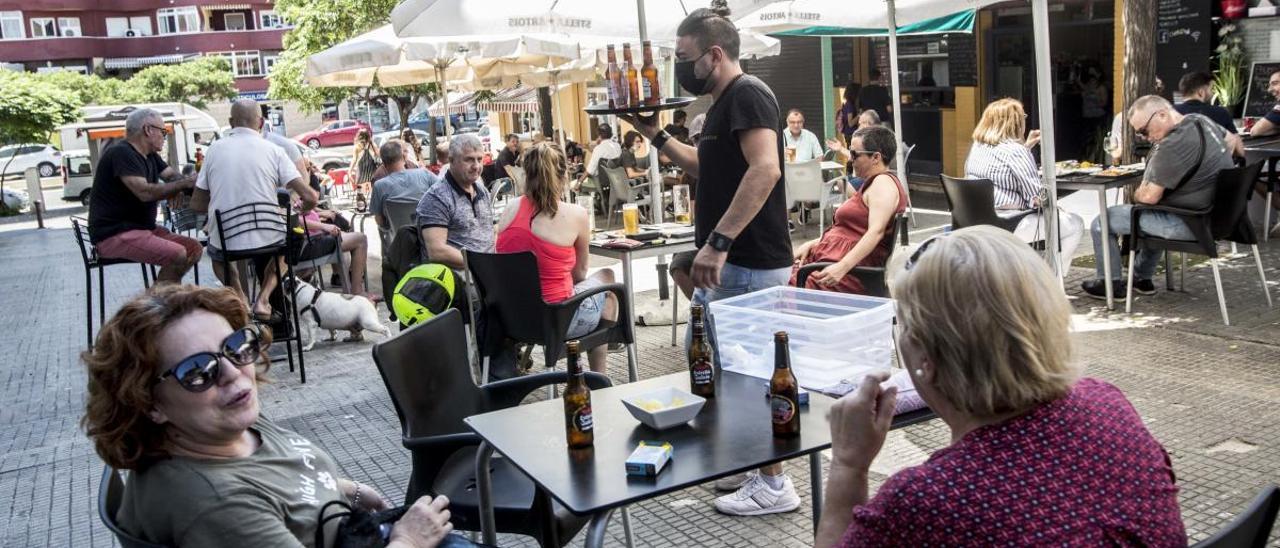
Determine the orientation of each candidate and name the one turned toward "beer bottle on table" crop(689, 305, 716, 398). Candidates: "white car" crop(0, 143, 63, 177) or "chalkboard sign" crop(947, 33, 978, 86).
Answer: the chalkboard sign

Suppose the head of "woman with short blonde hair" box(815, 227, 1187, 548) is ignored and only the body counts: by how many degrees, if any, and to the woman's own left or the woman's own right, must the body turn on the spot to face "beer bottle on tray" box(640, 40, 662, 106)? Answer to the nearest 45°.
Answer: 0° — they already face it

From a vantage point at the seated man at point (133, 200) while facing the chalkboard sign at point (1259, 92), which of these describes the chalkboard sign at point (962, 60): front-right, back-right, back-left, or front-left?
front-left

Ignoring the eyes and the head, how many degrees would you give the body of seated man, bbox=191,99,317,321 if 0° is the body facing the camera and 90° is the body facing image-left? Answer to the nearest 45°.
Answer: approximately 180°

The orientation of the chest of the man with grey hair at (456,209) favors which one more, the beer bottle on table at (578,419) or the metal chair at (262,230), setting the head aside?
the beer bottle on table

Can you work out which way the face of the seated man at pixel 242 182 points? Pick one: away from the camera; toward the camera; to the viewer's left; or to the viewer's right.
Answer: away from the camera

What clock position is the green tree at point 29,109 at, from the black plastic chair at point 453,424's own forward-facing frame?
The green tree is roughly at 7 o'clock from the black plastic chair.

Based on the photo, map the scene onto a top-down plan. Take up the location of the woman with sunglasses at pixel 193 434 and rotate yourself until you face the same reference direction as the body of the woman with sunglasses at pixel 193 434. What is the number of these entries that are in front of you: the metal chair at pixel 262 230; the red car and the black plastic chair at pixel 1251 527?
1

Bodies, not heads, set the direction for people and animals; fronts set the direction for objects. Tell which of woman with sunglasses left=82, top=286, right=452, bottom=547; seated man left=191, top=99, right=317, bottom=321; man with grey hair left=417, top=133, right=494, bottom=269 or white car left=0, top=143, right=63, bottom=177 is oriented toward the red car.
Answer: the seated man

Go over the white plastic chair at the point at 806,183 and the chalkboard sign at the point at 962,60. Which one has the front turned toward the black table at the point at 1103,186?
the chalkboard sign

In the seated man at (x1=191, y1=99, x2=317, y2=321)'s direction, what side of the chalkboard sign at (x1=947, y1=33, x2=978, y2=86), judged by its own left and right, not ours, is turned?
front

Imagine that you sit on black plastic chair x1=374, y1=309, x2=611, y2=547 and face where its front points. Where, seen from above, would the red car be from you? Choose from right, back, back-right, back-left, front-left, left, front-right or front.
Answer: back-left

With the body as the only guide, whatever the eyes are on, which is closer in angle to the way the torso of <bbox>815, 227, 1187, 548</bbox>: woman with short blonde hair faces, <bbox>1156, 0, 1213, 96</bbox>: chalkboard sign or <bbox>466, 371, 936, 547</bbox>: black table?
the black table

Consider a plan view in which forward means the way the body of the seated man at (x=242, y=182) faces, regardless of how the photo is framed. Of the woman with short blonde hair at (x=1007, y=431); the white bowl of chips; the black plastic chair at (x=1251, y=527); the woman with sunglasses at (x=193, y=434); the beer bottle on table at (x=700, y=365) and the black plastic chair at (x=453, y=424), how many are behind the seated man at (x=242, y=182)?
6

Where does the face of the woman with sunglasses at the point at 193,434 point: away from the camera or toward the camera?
toward the camera

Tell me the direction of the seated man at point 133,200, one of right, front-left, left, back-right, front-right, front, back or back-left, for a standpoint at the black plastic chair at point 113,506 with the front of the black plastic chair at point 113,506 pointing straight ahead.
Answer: left

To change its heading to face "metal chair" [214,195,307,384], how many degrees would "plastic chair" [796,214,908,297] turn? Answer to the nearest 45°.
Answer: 0° — it already faces it
